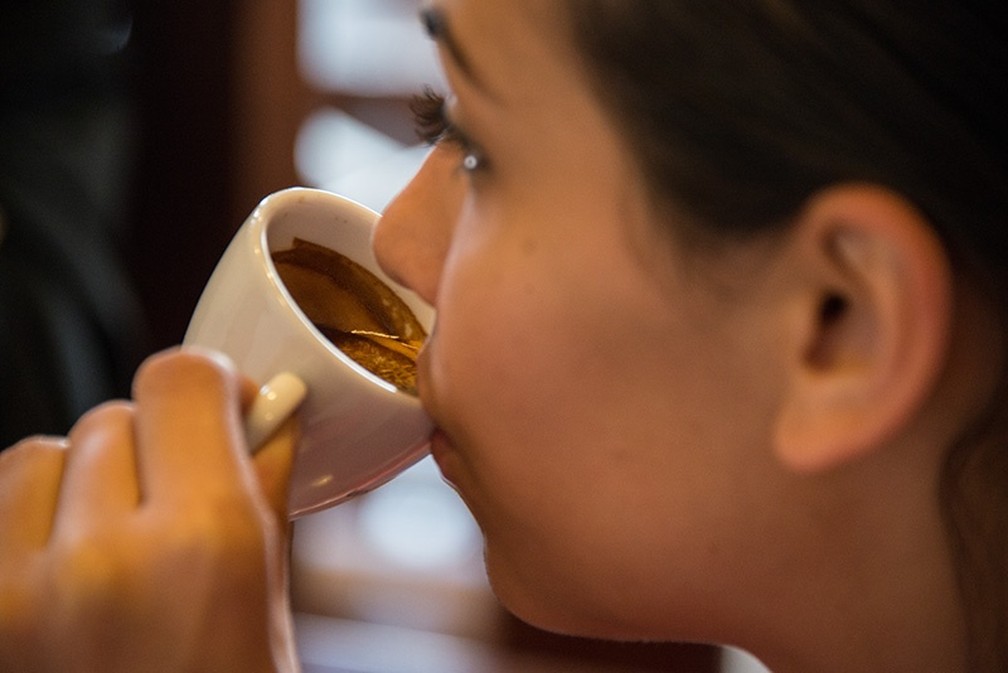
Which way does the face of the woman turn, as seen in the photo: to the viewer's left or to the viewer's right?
to the viewer's left
